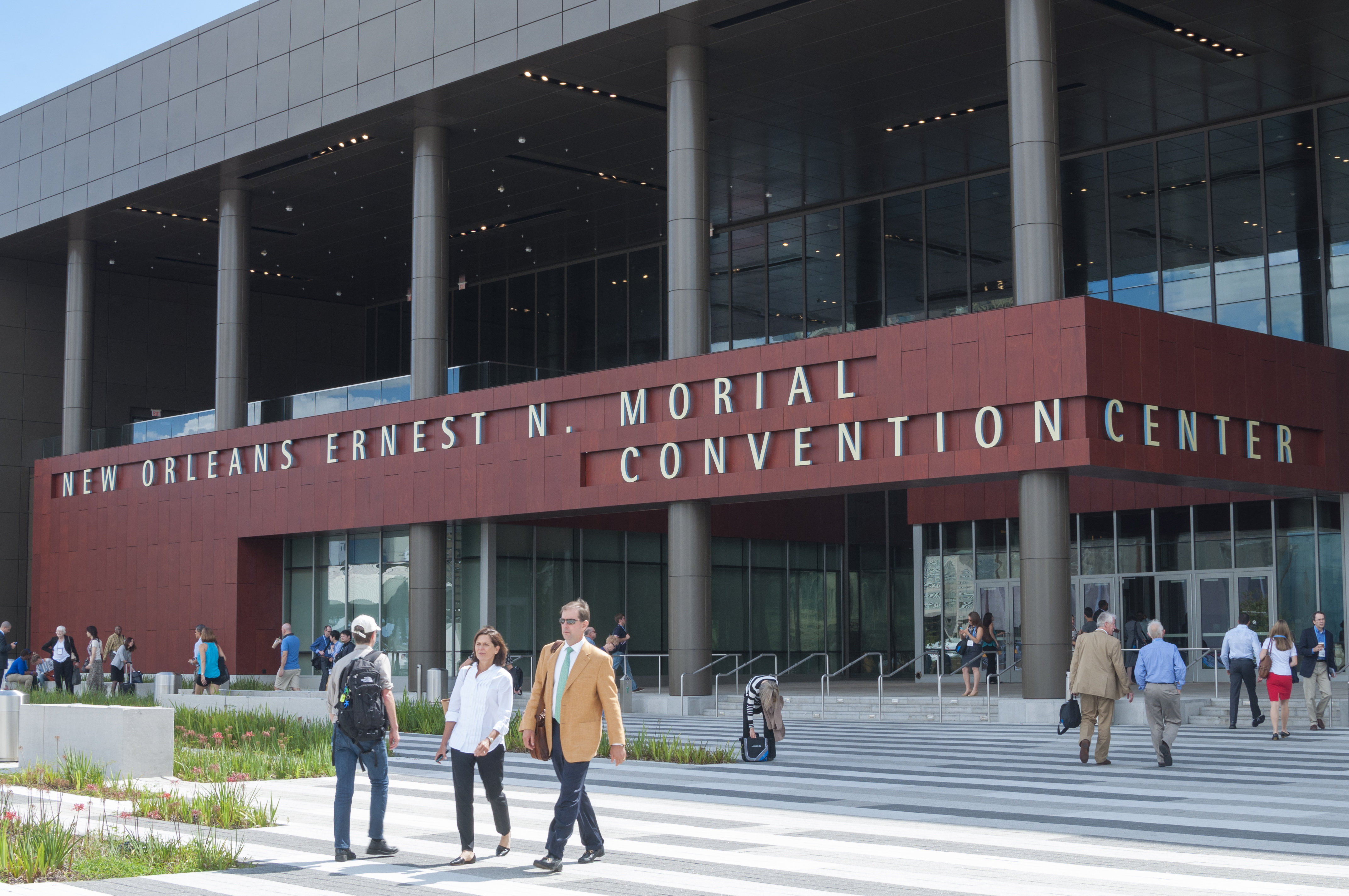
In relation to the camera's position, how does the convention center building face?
facing the viewer and to the left of the viewer

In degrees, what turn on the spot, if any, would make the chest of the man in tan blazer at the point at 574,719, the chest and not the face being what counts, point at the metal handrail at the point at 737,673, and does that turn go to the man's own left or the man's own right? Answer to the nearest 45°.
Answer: approximately 135° to the man's own right

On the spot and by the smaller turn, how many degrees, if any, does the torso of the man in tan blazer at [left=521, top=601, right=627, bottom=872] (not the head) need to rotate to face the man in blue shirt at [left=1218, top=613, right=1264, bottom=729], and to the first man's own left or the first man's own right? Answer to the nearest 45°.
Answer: approximately 180°

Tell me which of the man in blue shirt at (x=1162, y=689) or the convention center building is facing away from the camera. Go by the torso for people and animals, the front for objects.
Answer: the man in blue shirt

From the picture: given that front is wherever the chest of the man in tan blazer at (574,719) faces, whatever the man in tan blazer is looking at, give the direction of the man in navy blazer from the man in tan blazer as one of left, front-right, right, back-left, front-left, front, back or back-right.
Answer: back

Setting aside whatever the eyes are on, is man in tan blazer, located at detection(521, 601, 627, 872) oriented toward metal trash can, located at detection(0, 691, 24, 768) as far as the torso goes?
no

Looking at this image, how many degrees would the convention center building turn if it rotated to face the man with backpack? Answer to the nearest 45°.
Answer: approximately 45° to its left

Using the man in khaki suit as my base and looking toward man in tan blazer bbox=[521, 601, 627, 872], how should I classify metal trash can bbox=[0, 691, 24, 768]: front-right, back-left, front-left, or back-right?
front-right

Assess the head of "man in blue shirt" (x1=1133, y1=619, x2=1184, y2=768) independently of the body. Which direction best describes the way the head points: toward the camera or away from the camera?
away from the camera

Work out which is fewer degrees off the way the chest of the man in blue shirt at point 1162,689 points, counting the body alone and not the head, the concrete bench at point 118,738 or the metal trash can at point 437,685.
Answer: the metal trash can

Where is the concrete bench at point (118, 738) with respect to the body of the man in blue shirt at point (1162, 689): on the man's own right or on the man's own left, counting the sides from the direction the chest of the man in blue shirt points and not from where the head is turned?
on the man's own left

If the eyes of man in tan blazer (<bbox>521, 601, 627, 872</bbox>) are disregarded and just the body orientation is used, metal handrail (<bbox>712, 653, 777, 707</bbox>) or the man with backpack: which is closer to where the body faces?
the man with backpack

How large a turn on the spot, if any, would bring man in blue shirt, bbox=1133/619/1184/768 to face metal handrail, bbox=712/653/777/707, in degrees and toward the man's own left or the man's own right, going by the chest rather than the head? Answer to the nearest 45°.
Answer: approximately 45° to the man's own left

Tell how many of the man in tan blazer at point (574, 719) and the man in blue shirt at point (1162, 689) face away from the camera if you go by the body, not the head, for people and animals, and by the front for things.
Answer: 1

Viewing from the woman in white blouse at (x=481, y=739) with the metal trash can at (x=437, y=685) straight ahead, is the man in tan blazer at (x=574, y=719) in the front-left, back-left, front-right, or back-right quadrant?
back-right

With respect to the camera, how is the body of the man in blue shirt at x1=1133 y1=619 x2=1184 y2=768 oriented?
away from the camera

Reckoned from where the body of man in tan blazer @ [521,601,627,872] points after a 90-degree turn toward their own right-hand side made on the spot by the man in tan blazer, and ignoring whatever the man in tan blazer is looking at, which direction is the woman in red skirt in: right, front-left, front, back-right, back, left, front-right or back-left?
right
